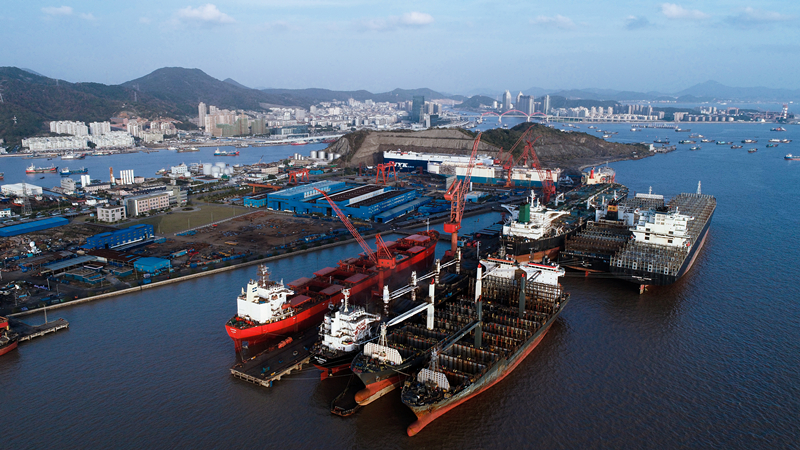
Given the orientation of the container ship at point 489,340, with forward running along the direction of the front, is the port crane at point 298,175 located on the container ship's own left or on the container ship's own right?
on the container ship's own right

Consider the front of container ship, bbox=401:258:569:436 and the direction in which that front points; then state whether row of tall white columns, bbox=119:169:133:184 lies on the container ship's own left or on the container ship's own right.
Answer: on the container ship's own right

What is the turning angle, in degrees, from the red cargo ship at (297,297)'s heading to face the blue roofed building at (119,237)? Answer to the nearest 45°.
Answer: approximately 90° to its left

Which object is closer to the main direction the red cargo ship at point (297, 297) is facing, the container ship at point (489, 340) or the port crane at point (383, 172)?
the port crane

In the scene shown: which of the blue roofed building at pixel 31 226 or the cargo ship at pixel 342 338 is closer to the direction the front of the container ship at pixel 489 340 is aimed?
the cargo ship

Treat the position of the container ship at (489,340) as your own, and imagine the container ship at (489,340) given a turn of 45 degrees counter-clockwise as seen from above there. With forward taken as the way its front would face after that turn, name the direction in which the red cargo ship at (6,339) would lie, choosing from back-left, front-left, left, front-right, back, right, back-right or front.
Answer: right

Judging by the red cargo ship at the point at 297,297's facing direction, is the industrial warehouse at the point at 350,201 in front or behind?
in front

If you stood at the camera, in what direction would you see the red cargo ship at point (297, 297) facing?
facing away from the viewer and to the right of the viewer

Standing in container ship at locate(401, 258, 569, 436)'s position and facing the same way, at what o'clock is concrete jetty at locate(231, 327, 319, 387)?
The concrete jetty is roughly at 1 o'clock from the container ship.

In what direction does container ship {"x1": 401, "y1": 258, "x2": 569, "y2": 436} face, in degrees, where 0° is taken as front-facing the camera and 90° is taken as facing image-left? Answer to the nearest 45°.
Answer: approximately 45°

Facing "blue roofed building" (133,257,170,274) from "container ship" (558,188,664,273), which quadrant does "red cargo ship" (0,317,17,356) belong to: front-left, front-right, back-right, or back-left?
front-left

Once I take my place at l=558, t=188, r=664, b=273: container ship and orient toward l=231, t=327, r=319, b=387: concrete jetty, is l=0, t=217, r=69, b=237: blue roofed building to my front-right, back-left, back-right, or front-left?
front-right

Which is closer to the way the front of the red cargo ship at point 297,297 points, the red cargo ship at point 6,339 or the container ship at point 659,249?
the container ship

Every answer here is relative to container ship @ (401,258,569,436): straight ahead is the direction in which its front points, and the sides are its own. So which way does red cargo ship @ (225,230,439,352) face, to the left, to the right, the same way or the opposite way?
the opposite way
